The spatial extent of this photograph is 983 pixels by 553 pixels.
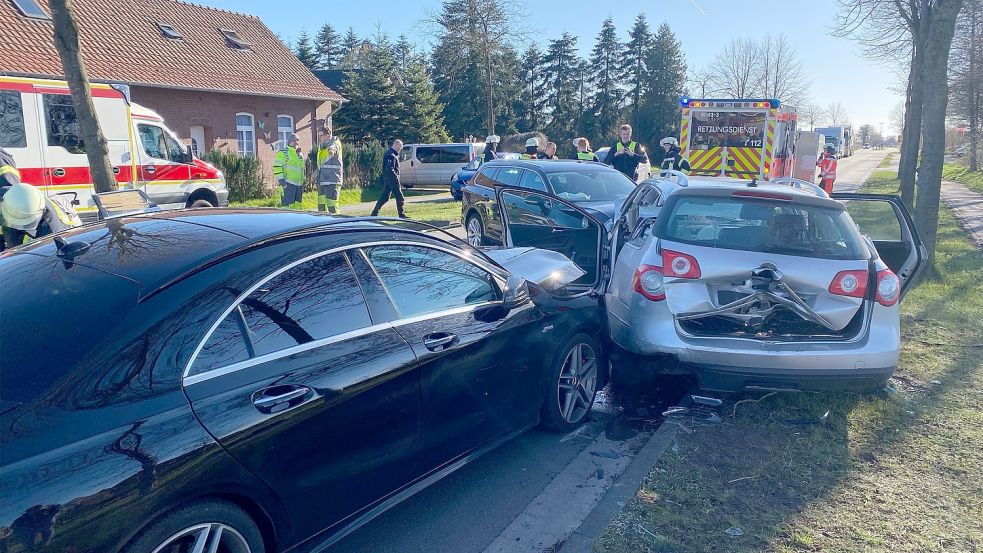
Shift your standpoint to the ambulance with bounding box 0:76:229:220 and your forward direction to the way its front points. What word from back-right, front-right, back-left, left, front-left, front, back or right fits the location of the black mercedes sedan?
right

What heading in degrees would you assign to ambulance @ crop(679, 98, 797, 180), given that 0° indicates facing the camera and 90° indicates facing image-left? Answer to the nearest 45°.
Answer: approximately 180°

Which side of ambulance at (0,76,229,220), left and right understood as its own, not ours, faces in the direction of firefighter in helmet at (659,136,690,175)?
front

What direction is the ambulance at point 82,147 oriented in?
to the viewer's right

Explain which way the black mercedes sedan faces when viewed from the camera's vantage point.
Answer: facing away from the viewer and to the right of the viewer

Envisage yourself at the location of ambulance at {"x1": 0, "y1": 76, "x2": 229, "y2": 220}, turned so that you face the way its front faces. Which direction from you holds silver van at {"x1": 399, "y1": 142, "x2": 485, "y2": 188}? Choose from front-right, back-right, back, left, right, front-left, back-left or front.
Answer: front-left

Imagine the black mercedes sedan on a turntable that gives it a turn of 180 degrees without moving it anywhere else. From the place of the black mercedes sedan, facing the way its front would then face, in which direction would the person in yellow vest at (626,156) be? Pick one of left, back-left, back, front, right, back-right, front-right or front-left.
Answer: back

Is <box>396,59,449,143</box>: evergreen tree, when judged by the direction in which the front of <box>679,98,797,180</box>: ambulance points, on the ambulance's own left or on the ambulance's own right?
on the ambulance's own left

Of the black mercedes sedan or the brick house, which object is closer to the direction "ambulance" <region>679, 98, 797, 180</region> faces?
the brick house

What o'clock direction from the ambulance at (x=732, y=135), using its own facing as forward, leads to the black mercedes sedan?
The black mercedes sedan is roughly at 6 o'clock from the ambulance.

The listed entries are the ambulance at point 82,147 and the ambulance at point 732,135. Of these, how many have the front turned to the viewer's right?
1

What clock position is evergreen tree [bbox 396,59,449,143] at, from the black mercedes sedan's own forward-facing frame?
The evergreen tree is roughly at 11 o'clock from the black mercedes sedan.

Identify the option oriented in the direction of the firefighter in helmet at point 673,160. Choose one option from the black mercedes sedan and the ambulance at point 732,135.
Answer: the black mercedes sedan

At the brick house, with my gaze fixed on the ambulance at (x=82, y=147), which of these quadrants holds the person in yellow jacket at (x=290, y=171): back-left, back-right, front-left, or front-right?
front-left

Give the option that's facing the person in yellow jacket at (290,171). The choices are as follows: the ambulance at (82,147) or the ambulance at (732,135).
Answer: the ambulance at (82,147)
